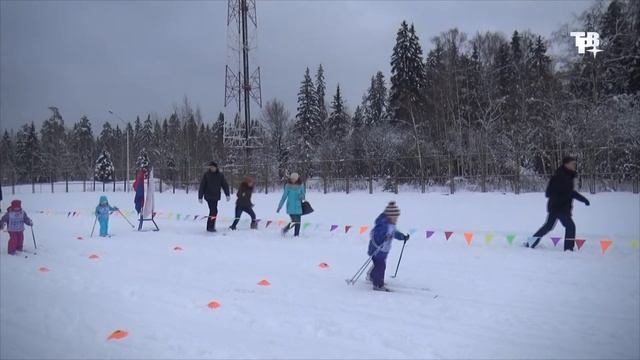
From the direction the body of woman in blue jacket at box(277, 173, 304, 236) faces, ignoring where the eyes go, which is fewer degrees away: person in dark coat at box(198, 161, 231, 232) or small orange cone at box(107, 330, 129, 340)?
the small orange cone

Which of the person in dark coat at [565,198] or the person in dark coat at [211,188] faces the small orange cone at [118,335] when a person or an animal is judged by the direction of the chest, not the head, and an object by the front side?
the person in dark coat at [211,188]

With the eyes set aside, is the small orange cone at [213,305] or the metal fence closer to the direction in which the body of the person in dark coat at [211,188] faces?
the small orange cone

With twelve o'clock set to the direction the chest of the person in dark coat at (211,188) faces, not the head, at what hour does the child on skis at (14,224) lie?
The child on skis is roughly at 2 o'clock from the person in dark coat.

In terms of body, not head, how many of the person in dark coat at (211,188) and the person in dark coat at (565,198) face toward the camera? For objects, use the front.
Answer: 1

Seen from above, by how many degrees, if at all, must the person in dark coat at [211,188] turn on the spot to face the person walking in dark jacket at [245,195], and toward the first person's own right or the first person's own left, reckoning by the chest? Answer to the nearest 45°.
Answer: approximately 90° to the first person's own left
